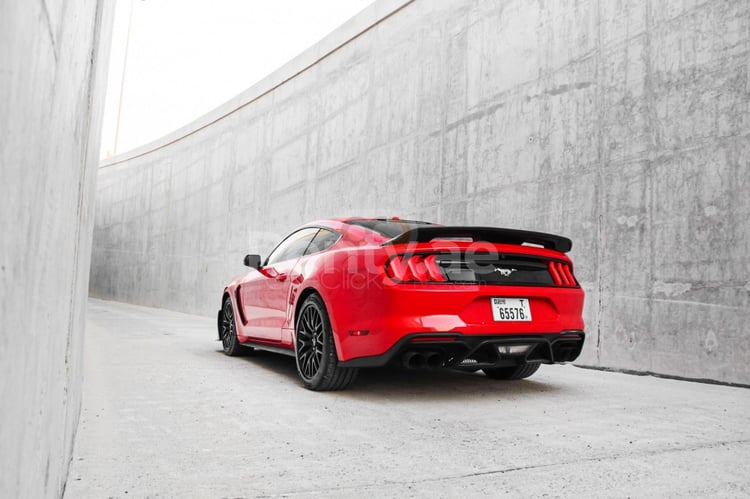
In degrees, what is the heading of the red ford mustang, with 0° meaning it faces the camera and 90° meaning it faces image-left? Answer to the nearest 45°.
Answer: approximately 135°
